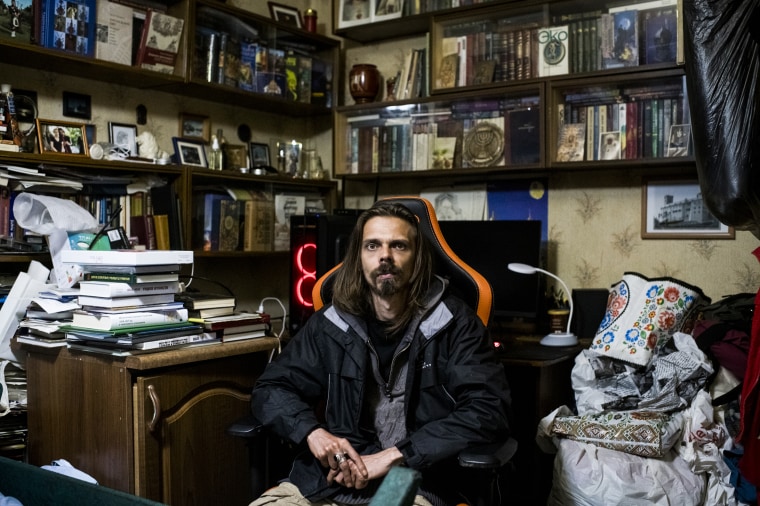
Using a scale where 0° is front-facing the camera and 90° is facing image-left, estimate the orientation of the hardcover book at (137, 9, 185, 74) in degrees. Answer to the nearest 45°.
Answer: approximately 315°

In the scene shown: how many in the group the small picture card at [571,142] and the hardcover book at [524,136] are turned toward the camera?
2

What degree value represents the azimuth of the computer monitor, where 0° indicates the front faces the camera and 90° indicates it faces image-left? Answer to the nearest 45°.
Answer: approximately 0°

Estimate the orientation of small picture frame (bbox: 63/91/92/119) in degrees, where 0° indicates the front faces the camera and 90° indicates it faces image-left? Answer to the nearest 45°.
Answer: approximately 315°

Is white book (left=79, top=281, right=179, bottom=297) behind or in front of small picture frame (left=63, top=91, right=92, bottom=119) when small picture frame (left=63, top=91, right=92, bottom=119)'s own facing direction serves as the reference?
in front
